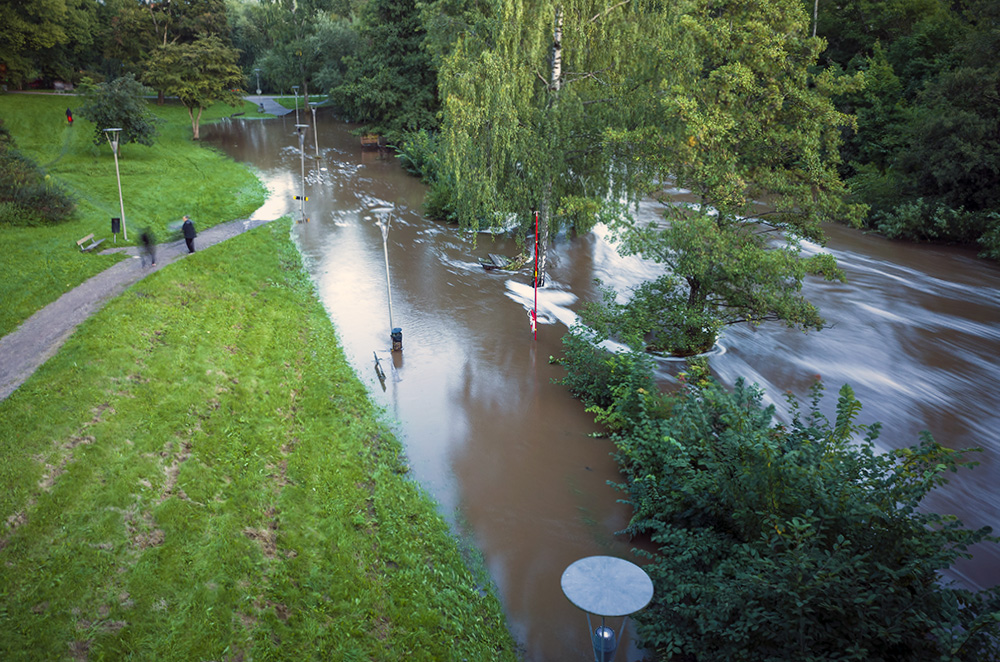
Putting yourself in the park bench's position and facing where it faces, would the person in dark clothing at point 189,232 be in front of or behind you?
in front

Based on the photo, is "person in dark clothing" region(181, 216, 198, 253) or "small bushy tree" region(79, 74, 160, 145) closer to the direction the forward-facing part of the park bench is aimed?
the person in dark clothing

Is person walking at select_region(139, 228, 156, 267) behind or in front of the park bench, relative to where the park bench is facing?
in front

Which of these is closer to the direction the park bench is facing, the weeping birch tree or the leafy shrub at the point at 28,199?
the weeping birch tree

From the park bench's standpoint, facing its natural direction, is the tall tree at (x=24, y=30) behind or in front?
behind

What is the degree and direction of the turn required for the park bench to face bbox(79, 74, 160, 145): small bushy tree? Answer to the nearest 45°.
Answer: approximately 135° to its left

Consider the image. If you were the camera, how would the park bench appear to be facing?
facing the viewer and to the right of the viewer

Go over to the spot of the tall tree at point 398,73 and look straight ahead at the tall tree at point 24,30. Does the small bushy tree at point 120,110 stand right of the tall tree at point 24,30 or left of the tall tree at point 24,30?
left

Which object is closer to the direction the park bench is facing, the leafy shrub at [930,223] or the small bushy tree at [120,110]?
the leafy shrub

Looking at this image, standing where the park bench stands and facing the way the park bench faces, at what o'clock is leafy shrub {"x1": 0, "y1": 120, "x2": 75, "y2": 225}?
The leafy shrub is roughly at 7 o'clock from the park bench.

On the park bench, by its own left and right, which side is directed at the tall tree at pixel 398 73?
left
